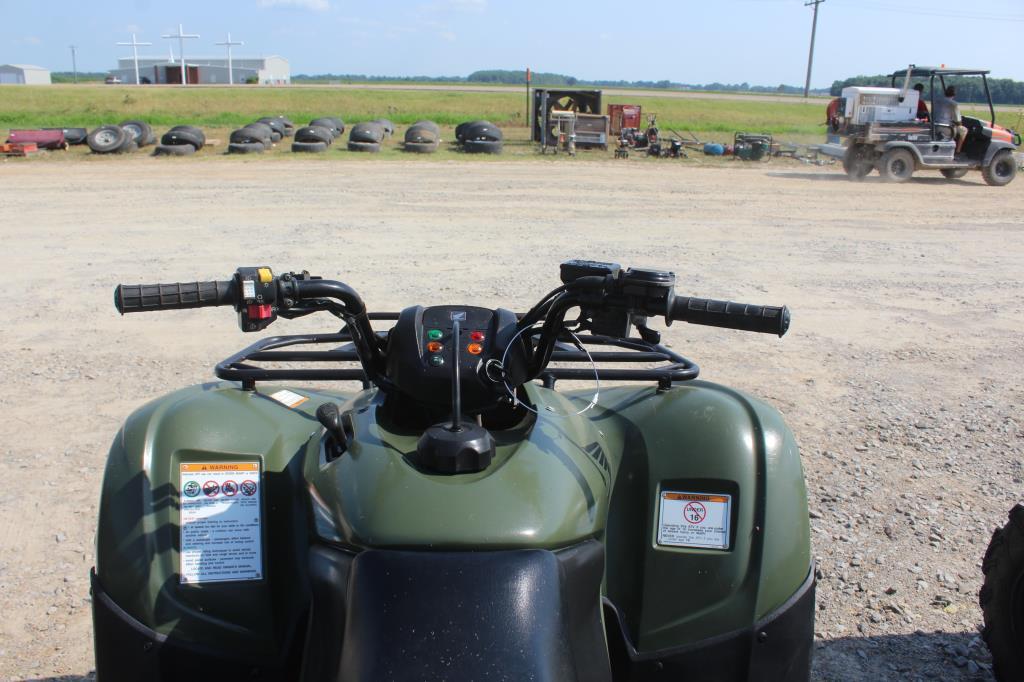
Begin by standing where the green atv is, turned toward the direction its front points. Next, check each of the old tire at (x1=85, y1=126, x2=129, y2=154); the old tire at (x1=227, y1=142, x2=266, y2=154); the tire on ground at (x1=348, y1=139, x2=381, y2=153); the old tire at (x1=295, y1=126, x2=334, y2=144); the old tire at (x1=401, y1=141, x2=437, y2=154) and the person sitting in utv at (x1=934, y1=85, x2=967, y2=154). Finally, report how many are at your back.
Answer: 0

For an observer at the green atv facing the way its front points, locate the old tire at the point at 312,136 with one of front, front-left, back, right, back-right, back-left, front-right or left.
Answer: front

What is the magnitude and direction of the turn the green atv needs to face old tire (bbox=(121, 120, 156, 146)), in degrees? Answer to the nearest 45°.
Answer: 0° — it already faces it

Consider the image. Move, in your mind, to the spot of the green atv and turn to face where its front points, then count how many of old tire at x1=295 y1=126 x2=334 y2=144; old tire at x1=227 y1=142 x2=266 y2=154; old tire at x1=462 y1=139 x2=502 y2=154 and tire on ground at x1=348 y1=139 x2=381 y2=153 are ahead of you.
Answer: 4

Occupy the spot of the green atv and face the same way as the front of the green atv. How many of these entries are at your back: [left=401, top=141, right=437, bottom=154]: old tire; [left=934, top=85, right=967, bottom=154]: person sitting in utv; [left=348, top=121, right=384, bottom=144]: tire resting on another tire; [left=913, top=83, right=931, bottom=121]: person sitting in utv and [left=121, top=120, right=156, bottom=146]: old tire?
0

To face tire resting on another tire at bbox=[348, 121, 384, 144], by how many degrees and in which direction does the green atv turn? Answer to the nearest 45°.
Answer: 0° — it already faces it

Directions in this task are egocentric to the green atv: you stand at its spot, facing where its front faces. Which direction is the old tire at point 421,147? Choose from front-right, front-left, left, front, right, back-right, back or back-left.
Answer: front

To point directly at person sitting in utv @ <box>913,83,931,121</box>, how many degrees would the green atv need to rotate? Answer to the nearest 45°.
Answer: approximately 45° to its right

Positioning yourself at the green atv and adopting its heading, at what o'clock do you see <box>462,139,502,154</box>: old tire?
The old tire is roughly at 12 o'clock from the green atv.

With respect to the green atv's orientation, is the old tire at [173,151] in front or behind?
in front

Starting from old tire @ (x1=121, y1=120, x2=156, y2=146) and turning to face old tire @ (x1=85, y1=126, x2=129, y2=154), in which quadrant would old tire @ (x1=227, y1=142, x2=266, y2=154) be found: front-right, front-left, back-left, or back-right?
front-left

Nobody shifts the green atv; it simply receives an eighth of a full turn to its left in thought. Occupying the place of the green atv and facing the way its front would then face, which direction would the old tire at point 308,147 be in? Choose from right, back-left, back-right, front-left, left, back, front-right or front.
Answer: front-right

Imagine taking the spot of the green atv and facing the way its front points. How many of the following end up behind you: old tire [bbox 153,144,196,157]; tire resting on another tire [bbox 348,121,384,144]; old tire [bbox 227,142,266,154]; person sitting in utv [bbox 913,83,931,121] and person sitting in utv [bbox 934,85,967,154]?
0

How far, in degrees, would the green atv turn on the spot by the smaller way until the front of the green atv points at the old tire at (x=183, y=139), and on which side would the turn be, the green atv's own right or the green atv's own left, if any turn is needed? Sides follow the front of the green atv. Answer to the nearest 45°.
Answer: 0° — it already faces it

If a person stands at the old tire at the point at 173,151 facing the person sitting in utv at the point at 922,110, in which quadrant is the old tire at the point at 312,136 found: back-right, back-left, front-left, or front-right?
front-left

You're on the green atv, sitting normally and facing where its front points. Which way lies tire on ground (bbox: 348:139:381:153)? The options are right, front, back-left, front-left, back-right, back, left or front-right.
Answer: front

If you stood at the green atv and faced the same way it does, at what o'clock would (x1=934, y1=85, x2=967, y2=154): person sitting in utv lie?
The person sitting in utv is roughly at 1 o'clock from the green atv.

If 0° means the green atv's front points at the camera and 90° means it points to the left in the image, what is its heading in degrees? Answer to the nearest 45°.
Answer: approximately 180°

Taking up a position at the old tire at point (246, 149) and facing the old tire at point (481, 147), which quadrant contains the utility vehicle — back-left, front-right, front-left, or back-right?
front-right
